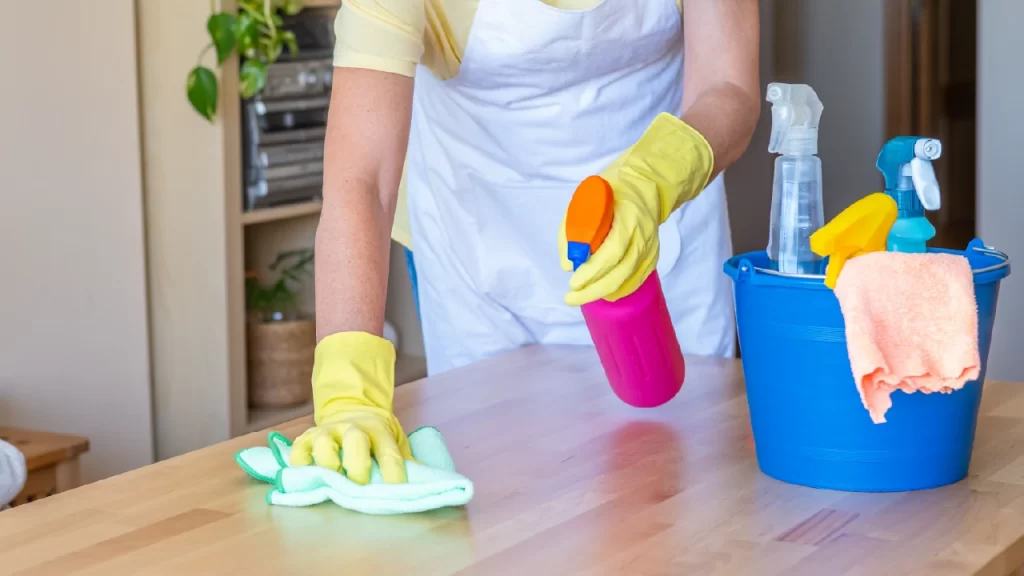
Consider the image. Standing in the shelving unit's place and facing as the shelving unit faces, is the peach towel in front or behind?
in front

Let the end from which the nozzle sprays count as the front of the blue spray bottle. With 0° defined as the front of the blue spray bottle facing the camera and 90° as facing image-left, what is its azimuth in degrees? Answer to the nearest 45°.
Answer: approximately 315°

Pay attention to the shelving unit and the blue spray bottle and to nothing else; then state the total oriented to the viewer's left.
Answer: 0

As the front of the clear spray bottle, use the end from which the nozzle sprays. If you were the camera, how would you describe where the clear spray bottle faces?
facing the viewer and to the left of the viewer

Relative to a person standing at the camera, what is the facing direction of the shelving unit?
facing the viewer and to the right of the viewer

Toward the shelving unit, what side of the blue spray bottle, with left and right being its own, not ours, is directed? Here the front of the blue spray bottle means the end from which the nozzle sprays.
back

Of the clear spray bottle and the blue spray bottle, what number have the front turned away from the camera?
0

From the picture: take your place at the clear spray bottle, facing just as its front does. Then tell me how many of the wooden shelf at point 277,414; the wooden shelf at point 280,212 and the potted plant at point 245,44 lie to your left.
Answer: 0

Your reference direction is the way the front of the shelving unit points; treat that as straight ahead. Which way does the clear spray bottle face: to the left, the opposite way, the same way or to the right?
to the right
